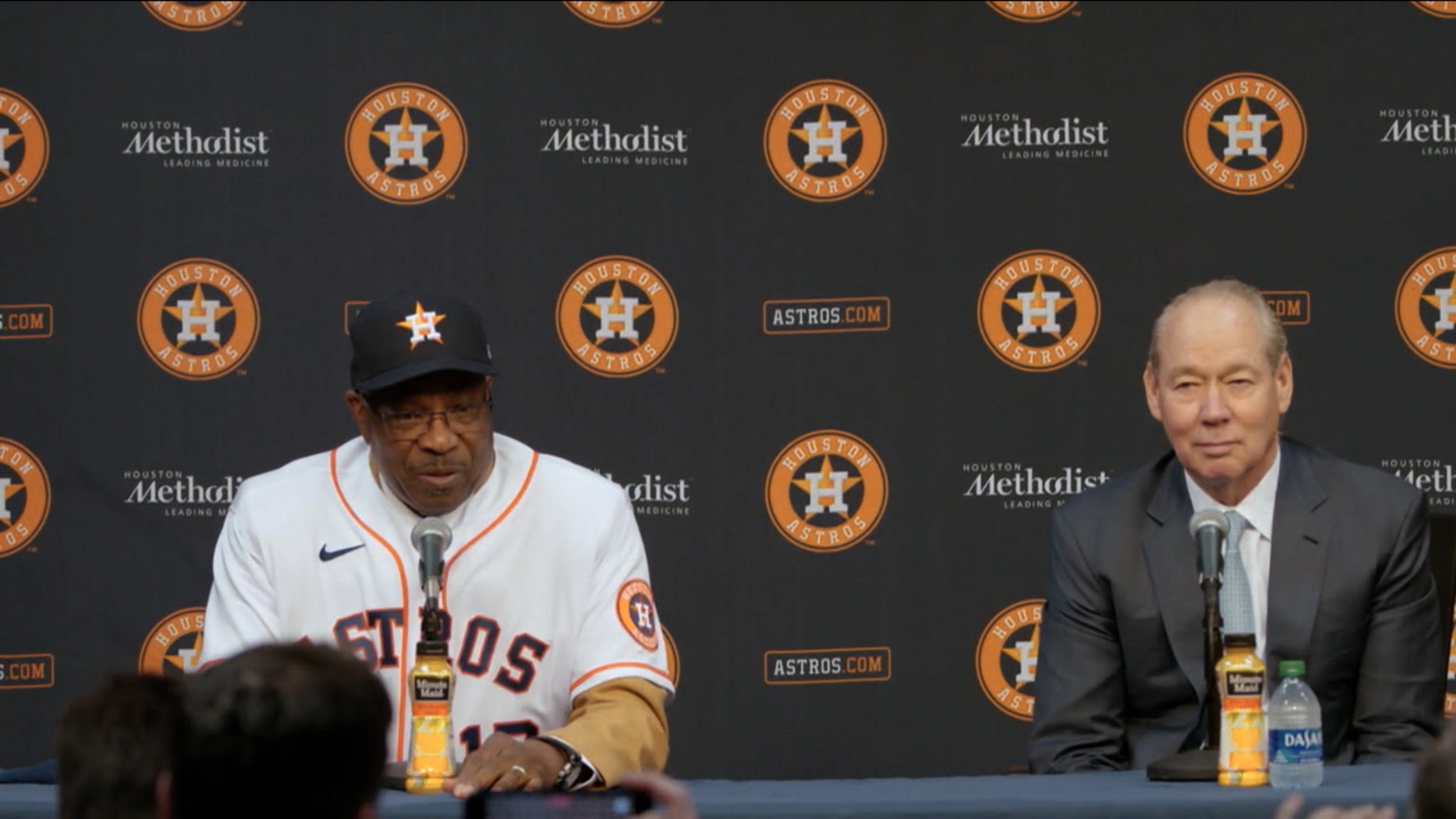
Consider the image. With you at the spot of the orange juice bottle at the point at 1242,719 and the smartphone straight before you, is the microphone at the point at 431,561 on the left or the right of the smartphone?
right

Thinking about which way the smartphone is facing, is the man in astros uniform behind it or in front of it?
behind

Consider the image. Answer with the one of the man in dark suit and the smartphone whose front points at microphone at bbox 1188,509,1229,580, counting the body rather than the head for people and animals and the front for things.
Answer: the man in dark suit

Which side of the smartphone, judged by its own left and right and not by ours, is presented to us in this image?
front

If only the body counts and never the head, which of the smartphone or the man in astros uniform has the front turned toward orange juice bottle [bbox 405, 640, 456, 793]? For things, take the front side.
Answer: the man in astros uniform

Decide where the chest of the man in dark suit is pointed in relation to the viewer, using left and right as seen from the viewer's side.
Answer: facing the viewer

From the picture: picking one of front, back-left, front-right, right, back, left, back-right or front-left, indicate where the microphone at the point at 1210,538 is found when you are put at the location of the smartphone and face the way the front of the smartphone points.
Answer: back-left

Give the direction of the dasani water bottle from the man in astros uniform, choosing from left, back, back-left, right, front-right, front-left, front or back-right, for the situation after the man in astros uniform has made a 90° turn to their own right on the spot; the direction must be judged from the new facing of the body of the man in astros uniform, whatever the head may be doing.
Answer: back-left

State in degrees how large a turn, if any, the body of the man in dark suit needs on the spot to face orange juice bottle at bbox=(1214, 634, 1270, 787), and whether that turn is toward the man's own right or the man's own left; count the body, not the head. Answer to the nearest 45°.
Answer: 0° — they already face it

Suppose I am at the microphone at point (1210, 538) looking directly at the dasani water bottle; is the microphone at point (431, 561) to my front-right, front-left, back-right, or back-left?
back-right

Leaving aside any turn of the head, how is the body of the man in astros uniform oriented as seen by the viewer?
toward the camera

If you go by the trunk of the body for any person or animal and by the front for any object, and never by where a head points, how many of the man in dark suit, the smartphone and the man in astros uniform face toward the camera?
3

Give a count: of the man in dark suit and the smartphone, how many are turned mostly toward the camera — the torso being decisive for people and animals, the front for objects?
2
